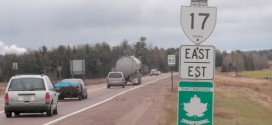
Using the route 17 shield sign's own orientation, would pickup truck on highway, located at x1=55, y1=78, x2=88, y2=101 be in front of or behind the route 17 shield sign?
behind

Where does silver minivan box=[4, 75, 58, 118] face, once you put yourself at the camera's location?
facing away from the viewer

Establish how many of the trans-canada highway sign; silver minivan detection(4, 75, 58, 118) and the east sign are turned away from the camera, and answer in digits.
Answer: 1

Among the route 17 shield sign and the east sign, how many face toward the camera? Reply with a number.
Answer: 2

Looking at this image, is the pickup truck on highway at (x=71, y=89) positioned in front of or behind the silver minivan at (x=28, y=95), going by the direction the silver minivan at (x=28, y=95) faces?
in front

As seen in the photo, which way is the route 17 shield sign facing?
toward the camera

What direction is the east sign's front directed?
toward the camera

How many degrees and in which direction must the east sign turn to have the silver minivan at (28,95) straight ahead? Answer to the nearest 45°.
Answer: approximately 135° to its right
